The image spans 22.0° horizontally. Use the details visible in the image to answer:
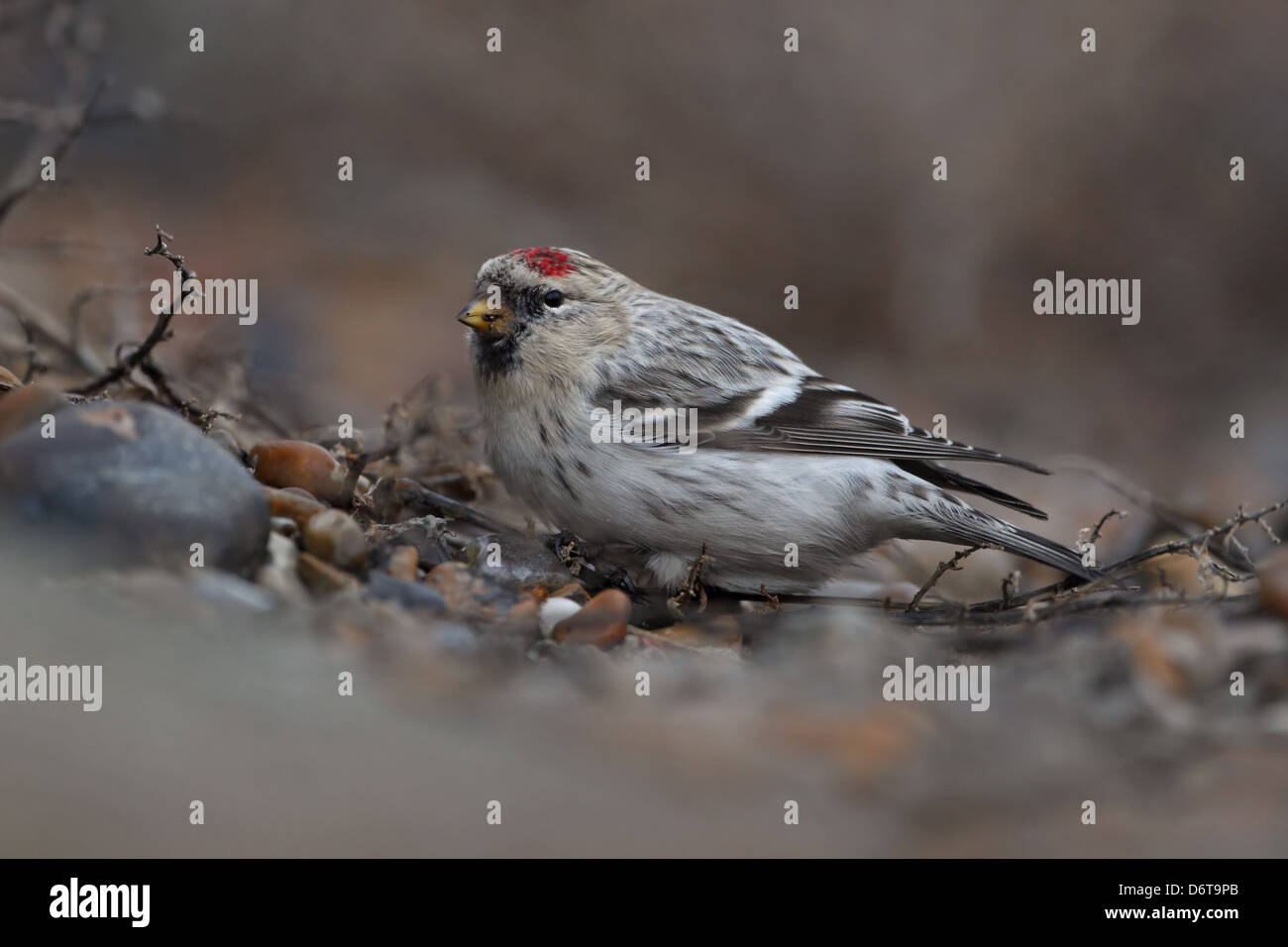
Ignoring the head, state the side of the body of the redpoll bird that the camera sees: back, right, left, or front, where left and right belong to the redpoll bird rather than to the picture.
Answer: left
